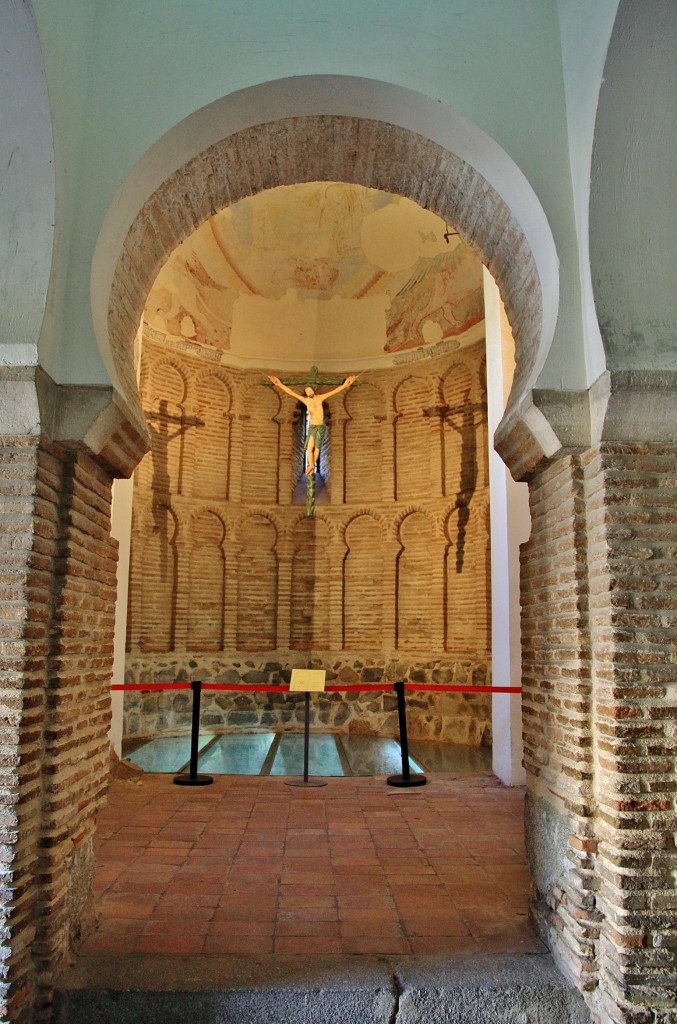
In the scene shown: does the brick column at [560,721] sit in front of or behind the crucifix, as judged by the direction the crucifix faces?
in front

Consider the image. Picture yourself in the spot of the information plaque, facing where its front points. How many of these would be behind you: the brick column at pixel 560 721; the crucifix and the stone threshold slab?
1

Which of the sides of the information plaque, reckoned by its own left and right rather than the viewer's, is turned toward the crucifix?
back

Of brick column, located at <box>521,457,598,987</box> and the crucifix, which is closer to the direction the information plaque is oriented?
the brick column

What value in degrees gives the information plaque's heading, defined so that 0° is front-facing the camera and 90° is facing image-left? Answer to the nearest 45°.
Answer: approximately 0°

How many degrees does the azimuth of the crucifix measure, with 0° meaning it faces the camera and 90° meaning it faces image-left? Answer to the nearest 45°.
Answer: approximately 0°

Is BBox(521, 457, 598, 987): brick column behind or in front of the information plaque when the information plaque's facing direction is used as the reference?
in front

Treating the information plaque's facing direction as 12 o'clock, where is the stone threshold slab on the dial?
The stone threshold slab is roughly at 12 o'clock from the information plaque.

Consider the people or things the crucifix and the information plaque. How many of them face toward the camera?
2

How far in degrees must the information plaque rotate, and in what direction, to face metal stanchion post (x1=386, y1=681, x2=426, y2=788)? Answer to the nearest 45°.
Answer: approximately 90° to its left

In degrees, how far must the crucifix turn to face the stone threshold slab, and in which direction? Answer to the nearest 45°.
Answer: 0° — it already faces it

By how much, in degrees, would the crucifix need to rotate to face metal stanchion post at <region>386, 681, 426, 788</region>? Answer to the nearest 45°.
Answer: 0° — it already faces it

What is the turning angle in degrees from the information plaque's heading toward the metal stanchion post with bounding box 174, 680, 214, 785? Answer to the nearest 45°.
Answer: approximately 90° to its right
